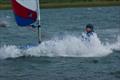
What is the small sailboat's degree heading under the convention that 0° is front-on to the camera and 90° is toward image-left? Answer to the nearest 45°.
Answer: approximately 90°
